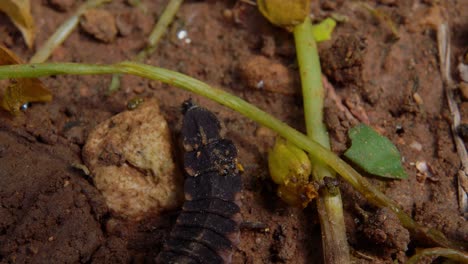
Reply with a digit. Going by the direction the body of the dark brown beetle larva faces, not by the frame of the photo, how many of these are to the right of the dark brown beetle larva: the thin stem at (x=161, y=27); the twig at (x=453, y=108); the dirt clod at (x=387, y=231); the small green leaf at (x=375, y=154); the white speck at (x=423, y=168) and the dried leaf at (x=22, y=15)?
4

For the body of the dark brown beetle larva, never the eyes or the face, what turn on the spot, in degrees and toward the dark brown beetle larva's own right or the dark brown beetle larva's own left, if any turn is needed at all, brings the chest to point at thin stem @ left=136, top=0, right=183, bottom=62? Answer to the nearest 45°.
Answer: approximately 45° to the dark brown beetle larva's own left

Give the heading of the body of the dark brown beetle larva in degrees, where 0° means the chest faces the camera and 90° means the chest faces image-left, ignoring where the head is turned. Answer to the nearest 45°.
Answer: approximately 180°

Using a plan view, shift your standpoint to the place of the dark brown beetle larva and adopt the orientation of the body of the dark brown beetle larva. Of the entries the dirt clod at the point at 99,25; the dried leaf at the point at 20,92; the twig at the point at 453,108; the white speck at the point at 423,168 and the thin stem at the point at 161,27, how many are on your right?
2

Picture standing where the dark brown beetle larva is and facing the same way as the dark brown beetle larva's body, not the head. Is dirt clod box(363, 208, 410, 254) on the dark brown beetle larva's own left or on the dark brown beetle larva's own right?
on the dark brown beetle larva's own right

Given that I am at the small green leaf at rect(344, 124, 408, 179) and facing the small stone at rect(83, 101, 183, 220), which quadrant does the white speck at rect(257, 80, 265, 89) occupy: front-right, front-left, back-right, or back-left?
front-right

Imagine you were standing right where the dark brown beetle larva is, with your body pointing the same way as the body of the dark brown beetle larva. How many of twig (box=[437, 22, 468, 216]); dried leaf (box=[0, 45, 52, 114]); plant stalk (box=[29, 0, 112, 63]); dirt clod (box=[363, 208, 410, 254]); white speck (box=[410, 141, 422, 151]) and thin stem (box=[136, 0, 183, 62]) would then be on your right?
3

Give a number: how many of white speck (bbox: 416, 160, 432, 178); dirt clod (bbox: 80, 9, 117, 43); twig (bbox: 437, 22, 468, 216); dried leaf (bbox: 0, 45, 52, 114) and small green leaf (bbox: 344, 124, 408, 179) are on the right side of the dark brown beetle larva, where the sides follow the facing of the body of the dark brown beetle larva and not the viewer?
3

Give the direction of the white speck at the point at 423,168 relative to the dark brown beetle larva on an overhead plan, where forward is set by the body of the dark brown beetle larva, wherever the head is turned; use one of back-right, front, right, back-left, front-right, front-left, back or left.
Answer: right

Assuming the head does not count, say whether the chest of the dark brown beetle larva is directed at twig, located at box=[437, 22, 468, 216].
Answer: no

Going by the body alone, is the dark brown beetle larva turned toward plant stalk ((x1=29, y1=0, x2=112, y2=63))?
no

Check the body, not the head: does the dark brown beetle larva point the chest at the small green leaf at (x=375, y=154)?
no

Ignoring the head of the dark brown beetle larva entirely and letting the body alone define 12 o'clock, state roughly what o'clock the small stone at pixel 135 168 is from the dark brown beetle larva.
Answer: The small stone is roughly at 10 o'clock from the dark brown beetle larva.

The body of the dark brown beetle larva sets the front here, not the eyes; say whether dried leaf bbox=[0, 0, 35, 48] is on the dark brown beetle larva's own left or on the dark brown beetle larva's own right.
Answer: on the dark brown beetle larva's own left

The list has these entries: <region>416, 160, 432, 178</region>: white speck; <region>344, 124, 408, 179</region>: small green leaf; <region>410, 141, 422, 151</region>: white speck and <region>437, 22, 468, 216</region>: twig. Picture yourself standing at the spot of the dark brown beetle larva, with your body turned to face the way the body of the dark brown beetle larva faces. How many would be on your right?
4

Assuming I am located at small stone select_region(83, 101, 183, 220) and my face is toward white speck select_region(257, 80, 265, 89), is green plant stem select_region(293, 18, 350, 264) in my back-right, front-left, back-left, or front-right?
front-right
